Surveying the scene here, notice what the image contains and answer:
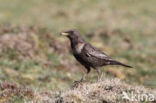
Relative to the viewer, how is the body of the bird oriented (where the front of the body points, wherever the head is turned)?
to the viewer's left
